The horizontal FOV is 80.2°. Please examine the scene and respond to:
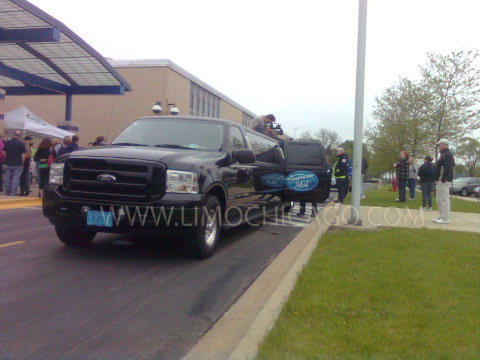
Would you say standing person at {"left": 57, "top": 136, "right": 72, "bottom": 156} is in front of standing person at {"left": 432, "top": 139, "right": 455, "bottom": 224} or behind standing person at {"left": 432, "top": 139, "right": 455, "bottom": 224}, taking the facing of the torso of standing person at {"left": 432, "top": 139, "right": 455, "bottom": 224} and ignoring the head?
in front

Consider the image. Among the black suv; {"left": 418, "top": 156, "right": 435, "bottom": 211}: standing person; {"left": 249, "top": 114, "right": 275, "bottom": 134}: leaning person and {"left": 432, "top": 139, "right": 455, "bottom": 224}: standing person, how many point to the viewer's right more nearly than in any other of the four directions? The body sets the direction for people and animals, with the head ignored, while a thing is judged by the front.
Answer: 1

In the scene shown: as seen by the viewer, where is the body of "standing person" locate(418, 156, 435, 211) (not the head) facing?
away from the camera

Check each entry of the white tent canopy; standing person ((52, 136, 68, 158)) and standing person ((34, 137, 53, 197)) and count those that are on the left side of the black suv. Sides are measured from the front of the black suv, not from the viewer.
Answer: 0

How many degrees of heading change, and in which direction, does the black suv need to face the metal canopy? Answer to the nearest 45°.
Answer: approximately 90° to its right

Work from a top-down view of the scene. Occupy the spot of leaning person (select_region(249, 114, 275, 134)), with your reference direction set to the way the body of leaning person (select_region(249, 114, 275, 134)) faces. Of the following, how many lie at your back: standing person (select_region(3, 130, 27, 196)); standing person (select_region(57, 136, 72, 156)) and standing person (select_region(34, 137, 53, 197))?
3

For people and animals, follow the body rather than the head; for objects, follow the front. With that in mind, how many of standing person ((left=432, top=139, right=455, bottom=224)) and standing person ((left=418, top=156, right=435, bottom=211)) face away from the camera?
1

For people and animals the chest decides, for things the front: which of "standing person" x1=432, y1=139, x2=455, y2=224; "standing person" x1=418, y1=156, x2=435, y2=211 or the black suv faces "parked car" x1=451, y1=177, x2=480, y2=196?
"standing person" x1=418, y1=156, x2=435, y2=211

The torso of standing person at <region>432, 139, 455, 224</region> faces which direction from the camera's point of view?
to the viewer's left

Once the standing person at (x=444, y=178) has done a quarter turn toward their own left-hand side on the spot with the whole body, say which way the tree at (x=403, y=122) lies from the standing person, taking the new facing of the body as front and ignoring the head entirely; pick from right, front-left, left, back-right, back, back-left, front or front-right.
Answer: back

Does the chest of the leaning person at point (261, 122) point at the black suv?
no

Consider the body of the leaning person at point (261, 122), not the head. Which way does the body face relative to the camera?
to the viewer's right

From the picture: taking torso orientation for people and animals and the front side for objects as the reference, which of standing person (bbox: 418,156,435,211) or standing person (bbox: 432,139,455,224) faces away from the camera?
standing person (bbox: 418,156,435,211)

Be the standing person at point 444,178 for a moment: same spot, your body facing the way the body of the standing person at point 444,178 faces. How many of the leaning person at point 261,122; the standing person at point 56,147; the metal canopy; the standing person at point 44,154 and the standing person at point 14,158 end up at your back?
0
